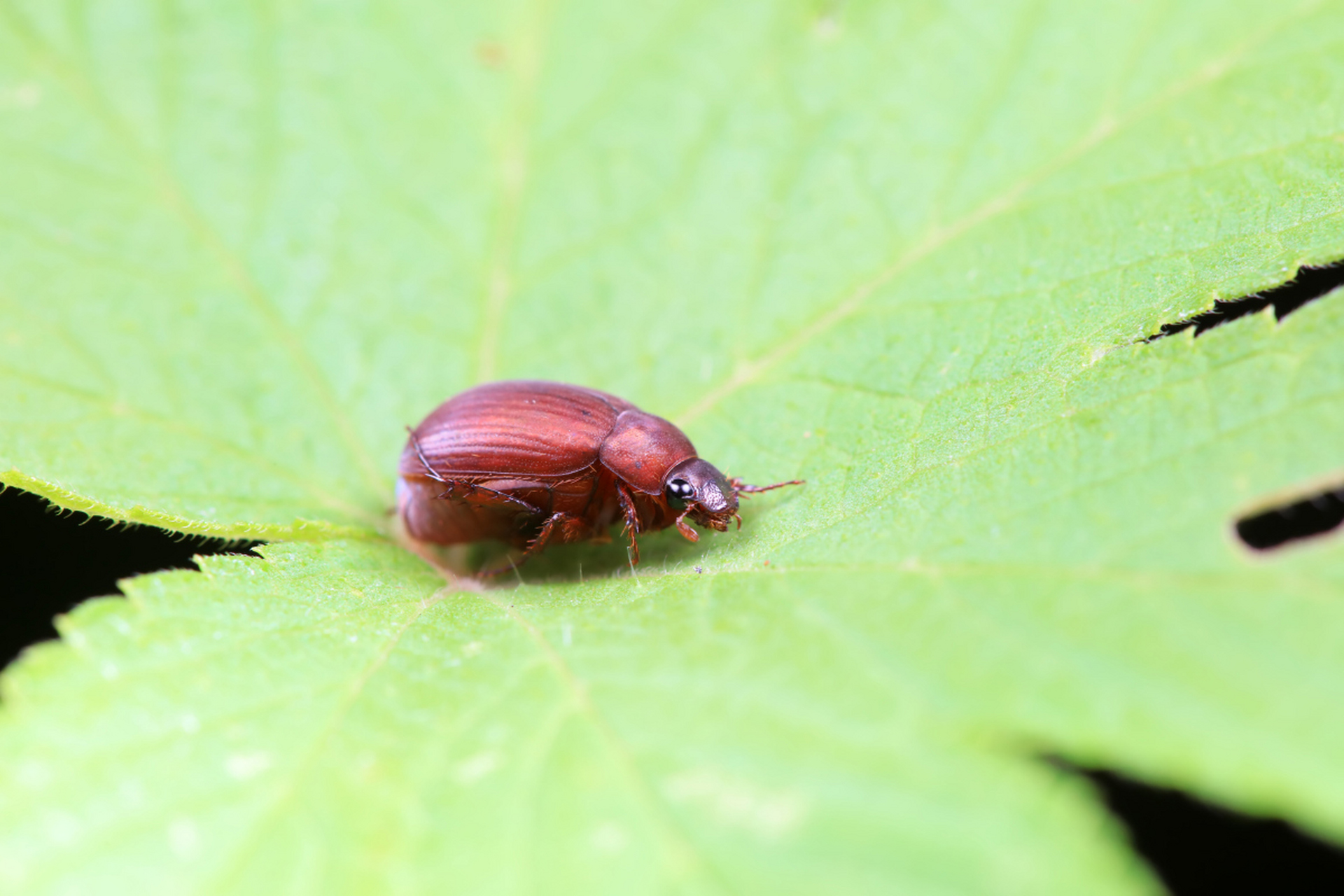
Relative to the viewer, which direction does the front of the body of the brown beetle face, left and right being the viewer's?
facing to the right of the viewer
